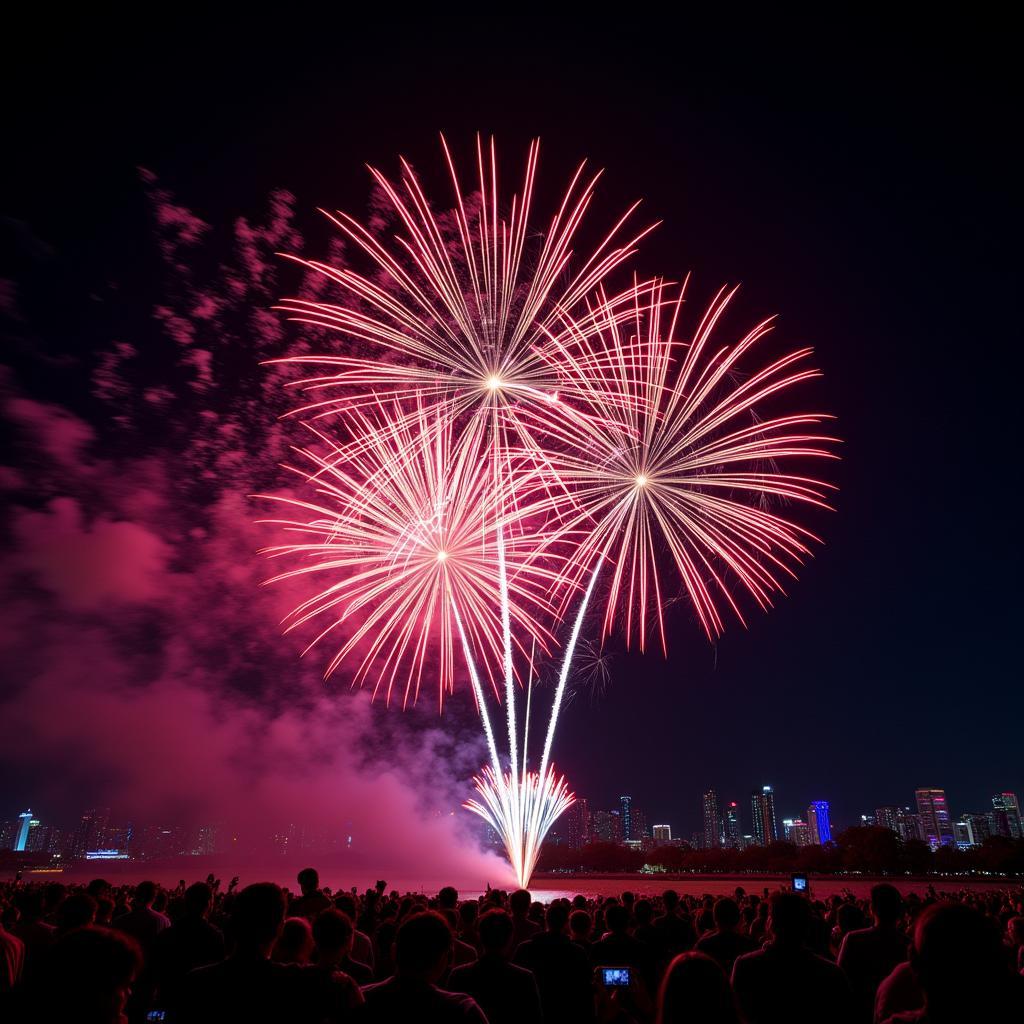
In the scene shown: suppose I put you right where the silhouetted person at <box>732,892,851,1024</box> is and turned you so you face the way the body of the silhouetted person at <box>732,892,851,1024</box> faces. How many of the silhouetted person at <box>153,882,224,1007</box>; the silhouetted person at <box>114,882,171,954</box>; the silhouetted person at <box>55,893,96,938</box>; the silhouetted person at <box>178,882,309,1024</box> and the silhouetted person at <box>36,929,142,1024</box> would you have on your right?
0

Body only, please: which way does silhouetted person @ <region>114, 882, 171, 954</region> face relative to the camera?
away from the camera

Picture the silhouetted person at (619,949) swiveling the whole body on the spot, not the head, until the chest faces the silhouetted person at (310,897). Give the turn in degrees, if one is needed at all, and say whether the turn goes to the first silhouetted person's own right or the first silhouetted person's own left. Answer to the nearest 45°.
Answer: approximately 45° to the first silhouetted person's own left

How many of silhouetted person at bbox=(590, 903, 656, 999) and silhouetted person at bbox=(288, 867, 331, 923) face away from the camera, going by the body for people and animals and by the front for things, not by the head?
2

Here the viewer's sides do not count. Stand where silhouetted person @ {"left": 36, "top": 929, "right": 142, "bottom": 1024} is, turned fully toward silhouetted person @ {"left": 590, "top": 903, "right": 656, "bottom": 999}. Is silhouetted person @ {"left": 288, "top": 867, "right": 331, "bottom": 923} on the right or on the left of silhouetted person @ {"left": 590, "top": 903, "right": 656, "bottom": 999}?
left

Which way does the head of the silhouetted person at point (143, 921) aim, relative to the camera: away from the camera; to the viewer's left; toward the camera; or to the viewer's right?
away from the camera

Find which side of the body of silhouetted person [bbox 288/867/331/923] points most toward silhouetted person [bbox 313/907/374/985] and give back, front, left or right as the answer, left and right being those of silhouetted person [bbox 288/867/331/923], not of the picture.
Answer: back

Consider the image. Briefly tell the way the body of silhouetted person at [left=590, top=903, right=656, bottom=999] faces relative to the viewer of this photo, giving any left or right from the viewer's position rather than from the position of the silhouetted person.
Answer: facing away from the viewer

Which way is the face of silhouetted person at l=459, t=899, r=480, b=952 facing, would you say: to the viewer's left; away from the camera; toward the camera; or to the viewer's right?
away from the camera

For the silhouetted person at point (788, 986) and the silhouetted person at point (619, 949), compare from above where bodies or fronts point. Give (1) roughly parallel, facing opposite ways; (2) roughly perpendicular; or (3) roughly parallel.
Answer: roughly parallel

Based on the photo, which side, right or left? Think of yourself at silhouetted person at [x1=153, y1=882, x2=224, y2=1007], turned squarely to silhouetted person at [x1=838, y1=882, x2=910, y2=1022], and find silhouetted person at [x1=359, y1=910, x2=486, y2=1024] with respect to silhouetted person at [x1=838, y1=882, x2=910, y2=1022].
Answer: right

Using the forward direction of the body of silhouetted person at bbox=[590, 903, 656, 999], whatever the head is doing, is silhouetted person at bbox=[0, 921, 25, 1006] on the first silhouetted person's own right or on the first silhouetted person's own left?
on the first silhouetted person's own left

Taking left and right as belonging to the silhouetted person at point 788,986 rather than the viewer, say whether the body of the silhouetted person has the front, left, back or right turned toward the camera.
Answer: back

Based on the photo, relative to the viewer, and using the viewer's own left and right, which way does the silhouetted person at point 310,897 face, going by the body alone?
facing away from the viewer

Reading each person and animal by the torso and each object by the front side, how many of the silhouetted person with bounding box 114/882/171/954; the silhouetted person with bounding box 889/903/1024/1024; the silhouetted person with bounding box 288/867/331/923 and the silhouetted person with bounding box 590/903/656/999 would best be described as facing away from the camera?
4

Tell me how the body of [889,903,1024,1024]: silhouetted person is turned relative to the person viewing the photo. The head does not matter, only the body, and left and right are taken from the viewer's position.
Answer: facing away from the viewer
